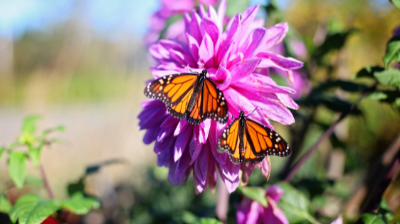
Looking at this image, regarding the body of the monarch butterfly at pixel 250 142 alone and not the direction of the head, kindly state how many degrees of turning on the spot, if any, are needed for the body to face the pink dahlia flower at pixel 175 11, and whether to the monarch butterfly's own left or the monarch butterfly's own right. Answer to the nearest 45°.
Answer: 0° — it already faces it

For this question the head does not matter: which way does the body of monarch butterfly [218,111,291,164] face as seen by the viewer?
away from the camera
